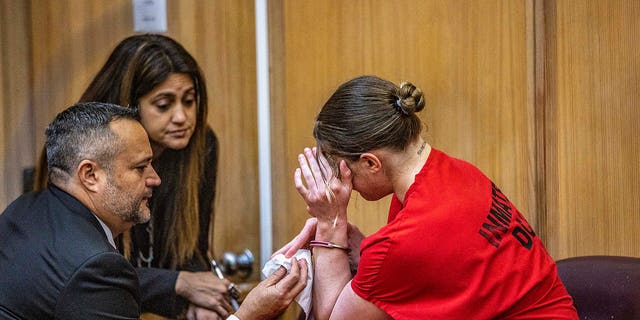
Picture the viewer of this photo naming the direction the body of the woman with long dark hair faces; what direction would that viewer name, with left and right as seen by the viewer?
facing the viewer and to the right of the viewer

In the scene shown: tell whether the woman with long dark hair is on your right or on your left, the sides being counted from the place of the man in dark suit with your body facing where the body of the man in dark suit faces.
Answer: on your left

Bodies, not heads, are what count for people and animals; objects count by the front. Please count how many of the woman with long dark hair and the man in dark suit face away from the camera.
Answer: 0

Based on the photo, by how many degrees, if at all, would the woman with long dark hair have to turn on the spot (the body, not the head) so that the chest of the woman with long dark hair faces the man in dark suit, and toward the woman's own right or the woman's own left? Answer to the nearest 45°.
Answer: approximately 45° to the woman's own right

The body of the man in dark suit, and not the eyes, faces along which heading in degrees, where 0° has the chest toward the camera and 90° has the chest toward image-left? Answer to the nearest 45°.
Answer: approximately 270°

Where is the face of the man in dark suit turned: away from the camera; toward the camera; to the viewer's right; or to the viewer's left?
to the viewer's right
